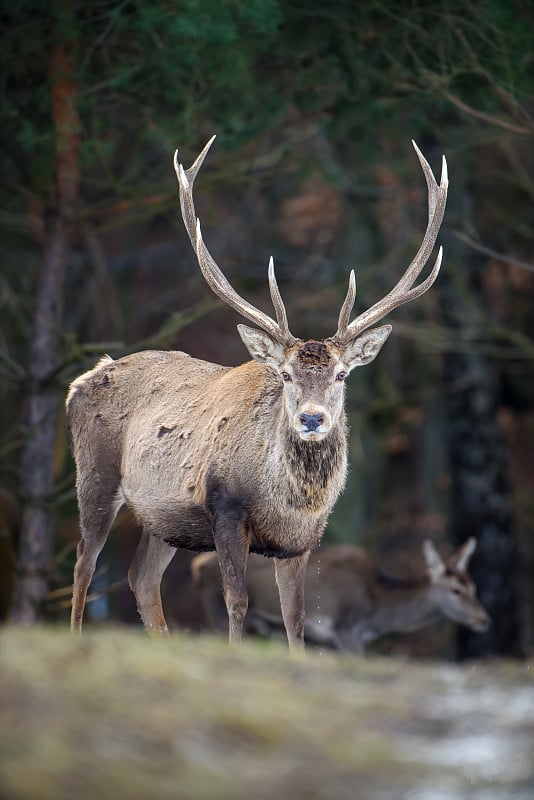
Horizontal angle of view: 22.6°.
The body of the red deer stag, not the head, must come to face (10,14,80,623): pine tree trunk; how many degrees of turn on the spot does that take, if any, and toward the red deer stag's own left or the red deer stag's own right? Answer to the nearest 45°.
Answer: approximately 180°

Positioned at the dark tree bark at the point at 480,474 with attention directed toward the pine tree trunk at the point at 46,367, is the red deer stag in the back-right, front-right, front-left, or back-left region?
front-left

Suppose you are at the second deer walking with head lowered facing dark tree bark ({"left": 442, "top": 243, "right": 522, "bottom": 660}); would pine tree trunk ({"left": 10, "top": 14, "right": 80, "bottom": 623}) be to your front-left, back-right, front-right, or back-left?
back-left

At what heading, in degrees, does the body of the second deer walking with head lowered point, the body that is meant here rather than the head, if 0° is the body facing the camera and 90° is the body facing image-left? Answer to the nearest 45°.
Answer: approximately 270°

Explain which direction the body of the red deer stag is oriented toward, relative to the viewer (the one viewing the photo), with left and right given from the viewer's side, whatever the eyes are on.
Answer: facing the viewer and to the right of the viewer

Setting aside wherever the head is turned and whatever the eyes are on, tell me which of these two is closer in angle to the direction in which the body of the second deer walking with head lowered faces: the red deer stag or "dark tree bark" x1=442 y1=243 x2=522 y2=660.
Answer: the dark tree bark

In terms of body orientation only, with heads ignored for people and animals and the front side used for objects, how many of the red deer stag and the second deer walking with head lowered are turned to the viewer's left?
0

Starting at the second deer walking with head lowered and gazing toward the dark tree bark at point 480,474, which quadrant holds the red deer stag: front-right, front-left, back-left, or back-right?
back-right

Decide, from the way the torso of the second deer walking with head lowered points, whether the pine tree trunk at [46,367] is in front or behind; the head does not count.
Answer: behind

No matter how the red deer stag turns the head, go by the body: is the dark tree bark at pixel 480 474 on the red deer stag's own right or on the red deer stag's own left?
on the red deer stag's own left

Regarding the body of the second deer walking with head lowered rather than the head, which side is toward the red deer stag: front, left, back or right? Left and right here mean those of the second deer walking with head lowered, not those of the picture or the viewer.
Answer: right
